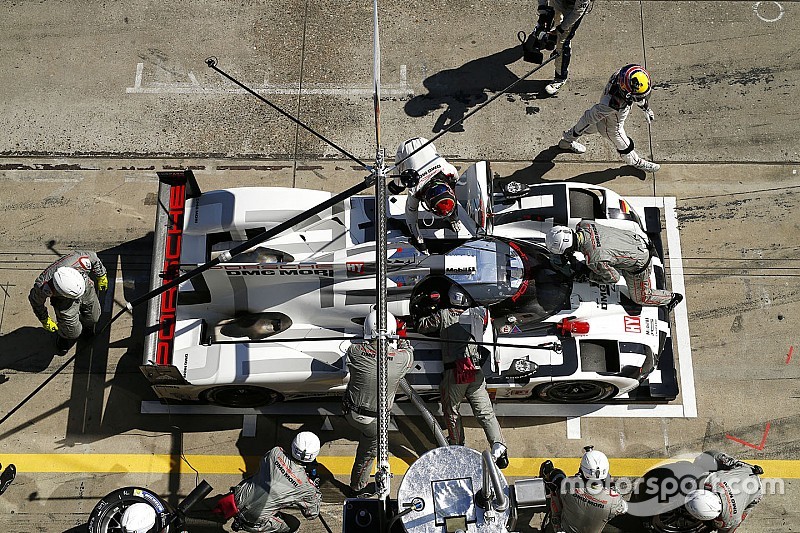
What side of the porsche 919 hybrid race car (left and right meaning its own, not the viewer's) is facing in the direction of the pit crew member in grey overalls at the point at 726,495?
front

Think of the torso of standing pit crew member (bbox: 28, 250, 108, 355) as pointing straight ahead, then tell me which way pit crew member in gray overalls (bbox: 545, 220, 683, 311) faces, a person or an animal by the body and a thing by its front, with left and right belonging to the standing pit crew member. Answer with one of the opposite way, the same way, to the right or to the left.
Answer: the opposite way

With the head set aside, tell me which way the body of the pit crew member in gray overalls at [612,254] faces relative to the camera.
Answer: to the viewer's left

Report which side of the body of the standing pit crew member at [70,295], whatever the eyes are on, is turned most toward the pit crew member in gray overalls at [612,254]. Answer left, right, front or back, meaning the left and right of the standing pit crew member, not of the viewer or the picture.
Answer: left

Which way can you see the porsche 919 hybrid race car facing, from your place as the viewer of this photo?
facing to the right of the viewer

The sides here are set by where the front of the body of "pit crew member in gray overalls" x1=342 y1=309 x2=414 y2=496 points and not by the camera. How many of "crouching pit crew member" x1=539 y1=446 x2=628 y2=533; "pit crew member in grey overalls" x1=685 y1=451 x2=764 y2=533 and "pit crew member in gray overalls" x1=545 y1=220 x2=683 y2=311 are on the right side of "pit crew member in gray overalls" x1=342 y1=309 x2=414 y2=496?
3

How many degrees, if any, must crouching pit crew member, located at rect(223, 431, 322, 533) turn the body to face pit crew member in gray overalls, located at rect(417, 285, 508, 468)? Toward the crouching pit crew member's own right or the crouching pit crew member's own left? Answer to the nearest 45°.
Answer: approximately 45° to the crouching pit crew member's own right

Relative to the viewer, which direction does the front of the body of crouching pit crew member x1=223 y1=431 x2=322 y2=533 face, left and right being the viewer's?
facing away from the viewer and to the right of the viewer

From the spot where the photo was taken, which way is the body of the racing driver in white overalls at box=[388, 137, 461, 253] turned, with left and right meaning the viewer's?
facing the viewer and to the right of the viewer

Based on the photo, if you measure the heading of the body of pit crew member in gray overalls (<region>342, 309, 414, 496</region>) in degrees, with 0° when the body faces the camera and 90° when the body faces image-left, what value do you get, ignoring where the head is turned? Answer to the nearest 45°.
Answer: approximately 180°

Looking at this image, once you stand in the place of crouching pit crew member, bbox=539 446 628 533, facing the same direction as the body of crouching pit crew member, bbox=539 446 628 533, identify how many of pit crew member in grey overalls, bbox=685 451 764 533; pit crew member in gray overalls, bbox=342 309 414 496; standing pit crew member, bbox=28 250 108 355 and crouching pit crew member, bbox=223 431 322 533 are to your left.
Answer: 3

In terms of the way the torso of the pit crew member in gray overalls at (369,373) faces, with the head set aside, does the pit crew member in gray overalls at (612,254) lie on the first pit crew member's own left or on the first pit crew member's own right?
on the first pit crew member's own right

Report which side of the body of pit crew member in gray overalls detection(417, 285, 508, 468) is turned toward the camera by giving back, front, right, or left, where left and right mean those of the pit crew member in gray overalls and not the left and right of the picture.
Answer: back

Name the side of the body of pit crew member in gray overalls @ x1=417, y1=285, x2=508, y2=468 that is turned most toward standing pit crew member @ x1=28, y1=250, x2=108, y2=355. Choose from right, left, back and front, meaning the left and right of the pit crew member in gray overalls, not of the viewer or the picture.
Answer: left

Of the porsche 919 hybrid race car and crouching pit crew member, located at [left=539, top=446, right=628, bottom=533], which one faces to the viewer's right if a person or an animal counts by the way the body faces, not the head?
the porsche 919 hybrid race car

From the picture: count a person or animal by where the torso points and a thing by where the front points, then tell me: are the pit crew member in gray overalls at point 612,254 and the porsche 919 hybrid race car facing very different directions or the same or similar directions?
very different directions

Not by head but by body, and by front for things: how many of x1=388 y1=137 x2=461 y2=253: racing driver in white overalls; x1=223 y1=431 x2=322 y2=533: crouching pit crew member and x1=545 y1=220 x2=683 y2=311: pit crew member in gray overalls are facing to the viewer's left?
1
